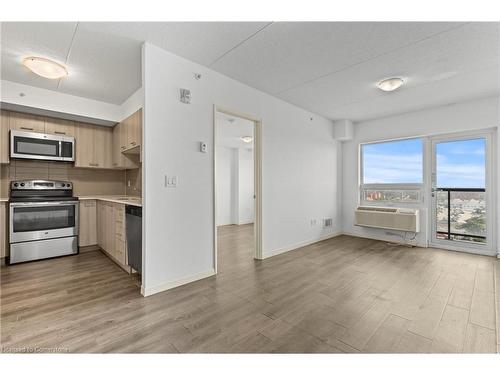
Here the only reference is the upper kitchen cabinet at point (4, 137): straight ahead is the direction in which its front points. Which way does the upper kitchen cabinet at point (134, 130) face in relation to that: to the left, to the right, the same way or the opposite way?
to the right

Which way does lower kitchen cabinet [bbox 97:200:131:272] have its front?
to the viewer's left

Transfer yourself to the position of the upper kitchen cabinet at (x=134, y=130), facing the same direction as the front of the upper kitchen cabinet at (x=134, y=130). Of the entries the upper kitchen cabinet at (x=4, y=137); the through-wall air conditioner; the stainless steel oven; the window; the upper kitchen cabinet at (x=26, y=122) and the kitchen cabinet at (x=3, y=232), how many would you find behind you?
2

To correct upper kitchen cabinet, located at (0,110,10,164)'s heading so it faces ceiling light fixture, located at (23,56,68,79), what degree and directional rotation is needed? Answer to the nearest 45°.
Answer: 0° — it already faces it

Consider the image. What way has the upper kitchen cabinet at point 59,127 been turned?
toward the camera

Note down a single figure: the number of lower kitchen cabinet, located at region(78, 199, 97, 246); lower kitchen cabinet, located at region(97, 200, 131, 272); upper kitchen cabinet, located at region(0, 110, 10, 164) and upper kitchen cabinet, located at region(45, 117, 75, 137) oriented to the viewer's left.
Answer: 1

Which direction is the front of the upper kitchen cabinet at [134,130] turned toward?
to the viewer's left

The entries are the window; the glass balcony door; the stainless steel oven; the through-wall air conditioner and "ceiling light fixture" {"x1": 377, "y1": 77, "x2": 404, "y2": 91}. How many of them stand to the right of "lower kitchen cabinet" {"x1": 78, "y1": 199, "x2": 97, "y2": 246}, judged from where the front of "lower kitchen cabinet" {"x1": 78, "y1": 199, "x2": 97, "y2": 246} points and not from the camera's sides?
1

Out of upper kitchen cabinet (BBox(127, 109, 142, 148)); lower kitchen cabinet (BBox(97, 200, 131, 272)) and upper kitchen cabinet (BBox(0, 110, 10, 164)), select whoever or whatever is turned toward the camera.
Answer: upper kitchen cabinet (BBox(0, 110, 10, 164))

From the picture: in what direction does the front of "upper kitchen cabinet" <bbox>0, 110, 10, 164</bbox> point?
toward the camera
